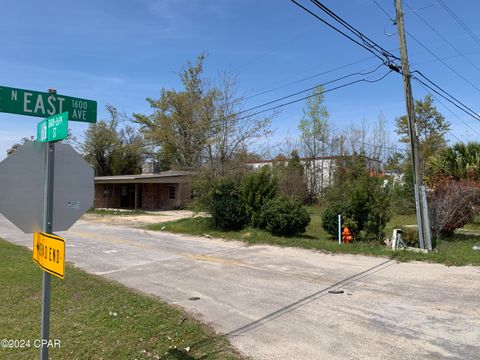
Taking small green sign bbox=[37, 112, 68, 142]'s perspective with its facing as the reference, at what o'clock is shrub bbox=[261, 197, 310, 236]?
The shrub is roughly at 6 o'clock from the small green sign.

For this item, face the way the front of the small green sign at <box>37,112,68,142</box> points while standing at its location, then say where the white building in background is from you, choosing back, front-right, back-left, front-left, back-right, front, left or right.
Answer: back

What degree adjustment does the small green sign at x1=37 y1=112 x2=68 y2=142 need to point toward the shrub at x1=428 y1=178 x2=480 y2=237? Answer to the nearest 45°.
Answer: approximately 180°

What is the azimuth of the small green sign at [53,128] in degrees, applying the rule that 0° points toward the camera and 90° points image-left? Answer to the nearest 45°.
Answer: approximately 45°

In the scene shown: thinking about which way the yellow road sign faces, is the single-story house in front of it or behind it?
behind

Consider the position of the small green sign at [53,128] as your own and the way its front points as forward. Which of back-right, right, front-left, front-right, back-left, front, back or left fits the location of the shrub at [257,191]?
back

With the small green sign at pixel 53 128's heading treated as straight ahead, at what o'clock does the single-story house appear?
The single-story house is roughly at 5 o'clock from the small green sign.

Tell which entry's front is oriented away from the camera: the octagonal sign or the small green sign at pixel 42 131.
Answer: the octagonal sign

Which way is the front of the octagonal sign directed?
away from the camera
